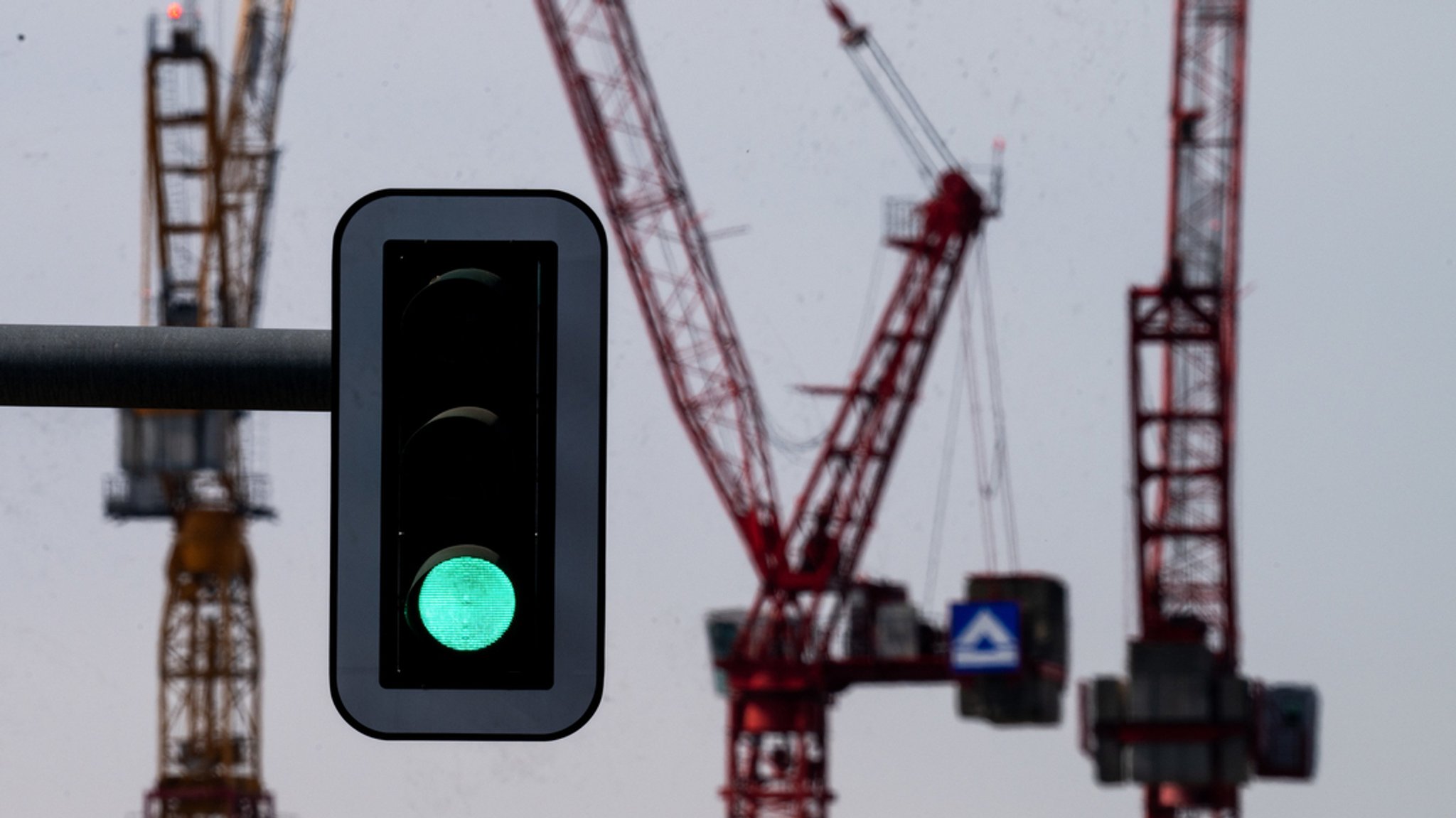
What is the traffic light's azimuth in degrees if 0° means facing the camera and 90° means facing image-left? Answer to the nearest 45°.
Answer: approximately 0°
